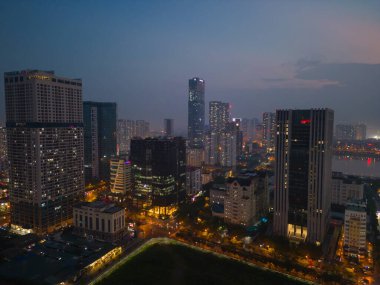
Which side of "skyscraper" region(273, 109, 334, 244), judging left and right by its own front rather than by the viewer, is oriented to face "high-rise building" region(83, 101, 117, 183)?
right

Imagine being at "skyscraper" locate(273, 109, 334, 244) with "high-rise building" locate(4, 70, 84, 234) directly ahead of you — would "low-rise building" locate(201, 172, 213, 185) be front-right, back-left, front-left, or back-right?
front-right

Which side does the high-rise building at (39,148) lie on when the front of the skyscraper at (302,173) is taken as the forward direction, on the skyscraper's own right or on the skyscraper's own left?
on the skyscraper's own right

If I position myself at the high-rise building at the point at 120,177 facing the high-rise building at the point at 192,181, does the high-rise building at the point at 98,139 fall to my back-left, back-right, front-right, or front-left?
back-left

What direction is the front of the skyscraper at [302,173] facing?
toward the camera

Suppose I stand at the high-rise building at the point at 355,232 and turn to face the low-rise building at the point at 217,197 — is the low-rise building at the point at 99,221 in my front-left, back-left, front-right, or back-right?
front-left

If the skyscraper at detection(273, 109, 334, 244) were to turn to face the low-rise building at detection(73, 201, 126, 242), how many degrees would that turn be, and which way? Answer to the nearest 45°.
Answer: approximately 90° to its right

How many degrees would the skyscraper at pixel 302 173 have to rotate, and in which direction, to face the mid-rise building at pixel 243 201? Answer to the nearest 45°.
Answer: approximately 90° to its right

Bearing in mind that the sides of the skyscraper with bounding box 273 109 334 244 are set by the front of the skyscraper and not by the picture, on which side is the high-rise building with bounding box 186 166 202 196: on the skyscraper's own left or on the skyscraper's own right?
on the skyscraper's own right

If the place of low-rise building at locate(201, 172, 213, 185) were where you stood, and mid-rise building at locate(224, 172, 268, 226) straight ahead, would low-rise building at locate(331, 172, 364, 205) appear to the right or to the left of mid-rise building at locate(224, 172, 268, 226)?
left

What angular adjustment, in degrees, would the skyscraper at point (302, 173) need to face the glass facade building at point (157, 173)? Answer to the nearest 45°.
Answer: approximately 90° to its right
